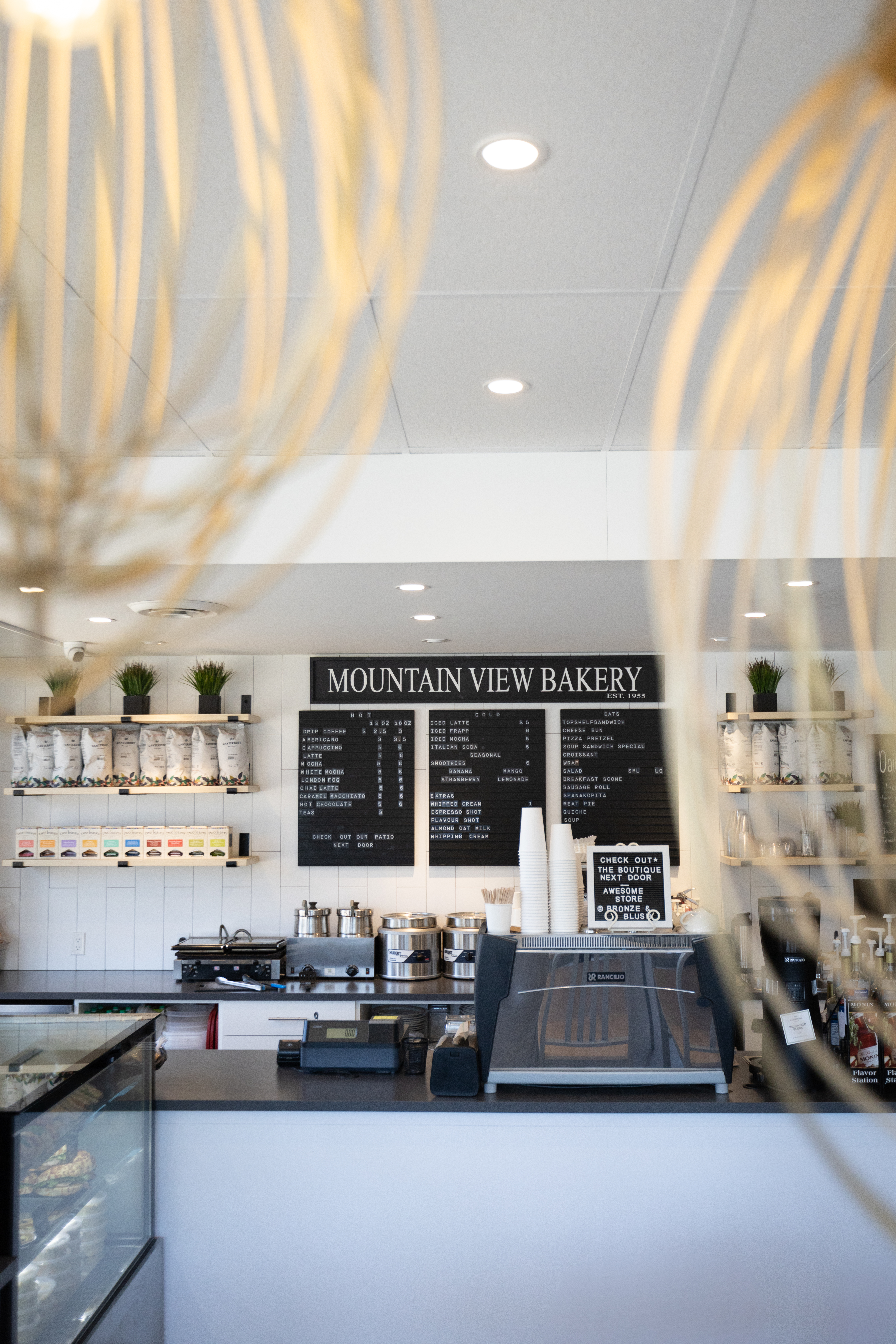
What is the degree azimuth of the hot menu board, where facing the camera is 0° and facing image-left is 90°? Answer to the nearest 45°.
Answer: approximately 0°

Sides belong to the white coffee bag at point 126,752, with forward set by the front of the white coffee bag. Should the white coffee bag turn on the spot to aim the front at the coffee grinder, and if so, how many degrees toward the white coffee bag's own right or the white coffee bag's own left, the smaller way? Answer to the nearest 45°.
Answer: approximately 45° to the white coffee bag's own left

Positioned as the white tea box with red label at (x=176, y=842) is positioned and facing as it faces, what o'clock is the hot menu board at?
The hot menu board is roughly at 9 o'clock from the white tea box with red label.

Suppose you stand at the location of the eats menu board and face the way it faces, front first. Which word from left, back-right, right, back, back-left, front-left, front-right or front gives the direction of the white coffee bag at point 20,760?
right

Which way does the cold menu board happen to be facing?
toward the camera

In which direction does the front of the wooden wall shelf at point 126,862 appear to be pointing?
toward the camera

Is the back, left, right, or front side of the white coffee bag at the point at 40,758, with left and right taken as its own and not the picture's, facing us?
front

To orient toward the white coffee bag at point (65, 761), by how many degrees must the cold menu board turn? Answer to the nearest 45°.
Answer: approximately 90° to its right
